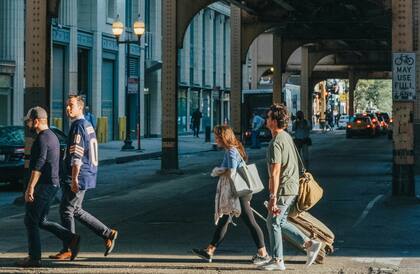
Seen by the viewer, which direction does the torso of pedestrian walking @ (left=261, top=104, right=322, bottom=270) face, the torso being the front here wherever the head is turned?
to the viewer's left

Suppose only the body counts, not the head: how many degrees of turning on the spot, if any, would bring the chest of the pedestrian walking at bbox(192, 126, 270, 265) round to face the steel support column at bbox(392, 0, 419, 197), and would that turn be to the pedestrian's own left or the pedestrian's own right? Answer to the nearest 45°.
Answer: approximately 135° to the pedestrian's own right

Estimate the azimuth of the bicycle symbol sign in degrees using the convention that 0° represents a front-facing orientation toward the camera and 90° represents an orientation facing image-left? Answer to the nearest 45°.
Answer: approximately 0°

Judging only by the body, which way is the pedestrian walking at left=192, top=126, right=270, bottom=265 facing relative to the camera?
to the viewer's left

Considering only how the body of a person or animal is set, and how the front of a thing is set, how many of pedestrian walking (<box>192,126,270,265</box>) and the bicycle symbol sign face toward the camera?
1

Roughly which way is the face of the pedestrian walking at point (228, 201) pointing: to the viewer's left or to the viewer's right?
to the viewer's left
